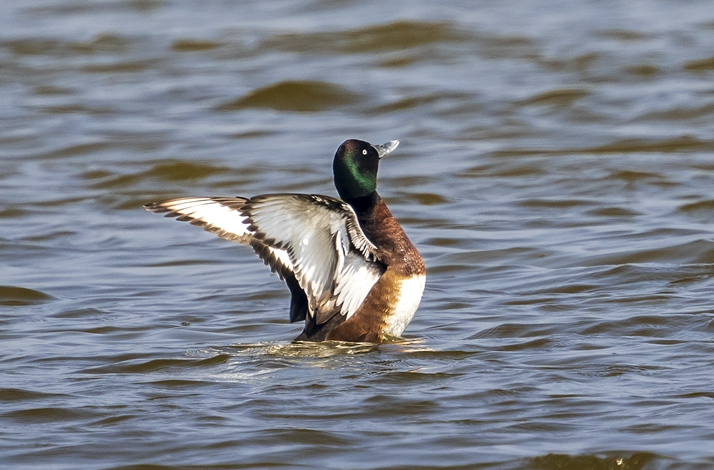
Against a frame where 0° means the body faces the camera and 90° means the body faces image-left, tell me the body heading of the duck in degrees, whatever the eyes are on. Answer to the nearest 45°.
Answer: approximately 270°
